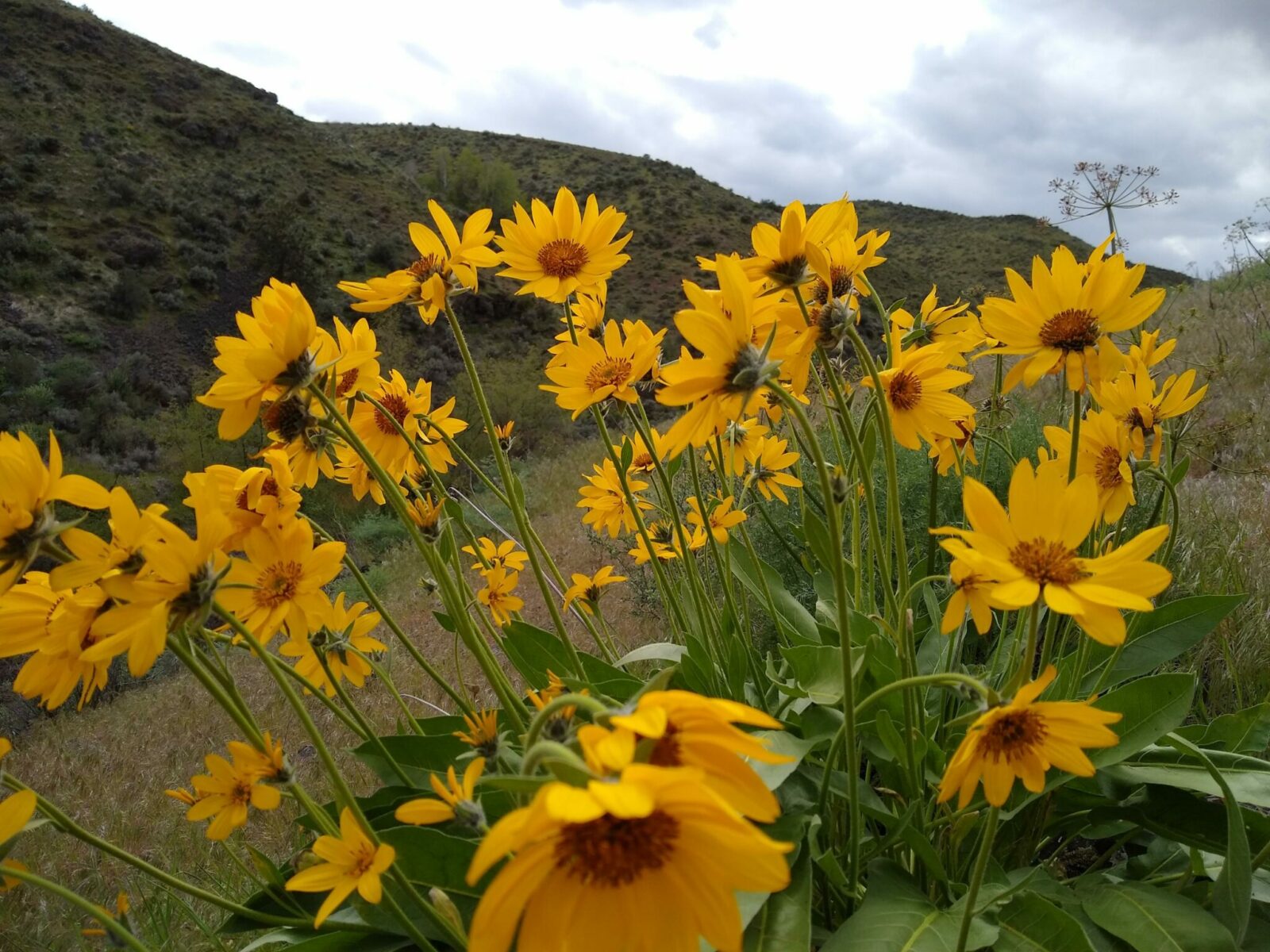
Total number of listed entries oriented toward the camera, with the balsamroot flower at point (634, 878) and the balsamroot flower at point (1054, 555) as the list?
2

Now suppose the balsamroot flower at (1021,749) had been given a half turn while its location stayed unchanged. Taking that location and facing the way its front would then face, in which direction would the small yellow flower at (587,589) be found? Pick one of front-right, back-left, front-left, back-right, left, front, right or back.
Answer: front-left

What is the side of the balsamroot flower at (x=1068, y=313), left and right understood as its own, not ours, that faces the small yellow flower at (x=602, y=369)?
right

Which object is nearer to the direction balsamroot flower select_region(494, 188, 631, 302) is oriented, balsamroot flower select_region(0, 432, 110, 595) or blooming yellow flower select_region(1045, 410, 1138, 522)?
the balsamroot flower

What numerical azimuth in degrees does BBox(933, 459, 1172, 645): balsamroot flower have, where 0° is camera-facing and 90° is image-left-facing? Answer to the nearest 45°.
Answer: approximately 0°

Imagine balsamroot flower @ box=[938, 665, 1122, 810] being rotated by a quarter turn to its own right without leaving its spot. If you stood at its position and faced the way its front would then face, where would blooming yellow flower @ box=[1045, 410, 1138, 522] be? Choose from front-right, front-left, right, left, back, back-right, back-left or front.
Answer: right

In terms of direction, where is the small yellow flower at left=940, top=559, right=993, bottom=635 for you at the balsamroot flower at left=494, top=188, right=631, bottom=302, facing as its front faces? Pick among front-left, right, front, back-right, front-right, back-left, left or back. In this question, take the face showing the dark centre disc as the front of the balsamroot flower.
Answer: front-left
